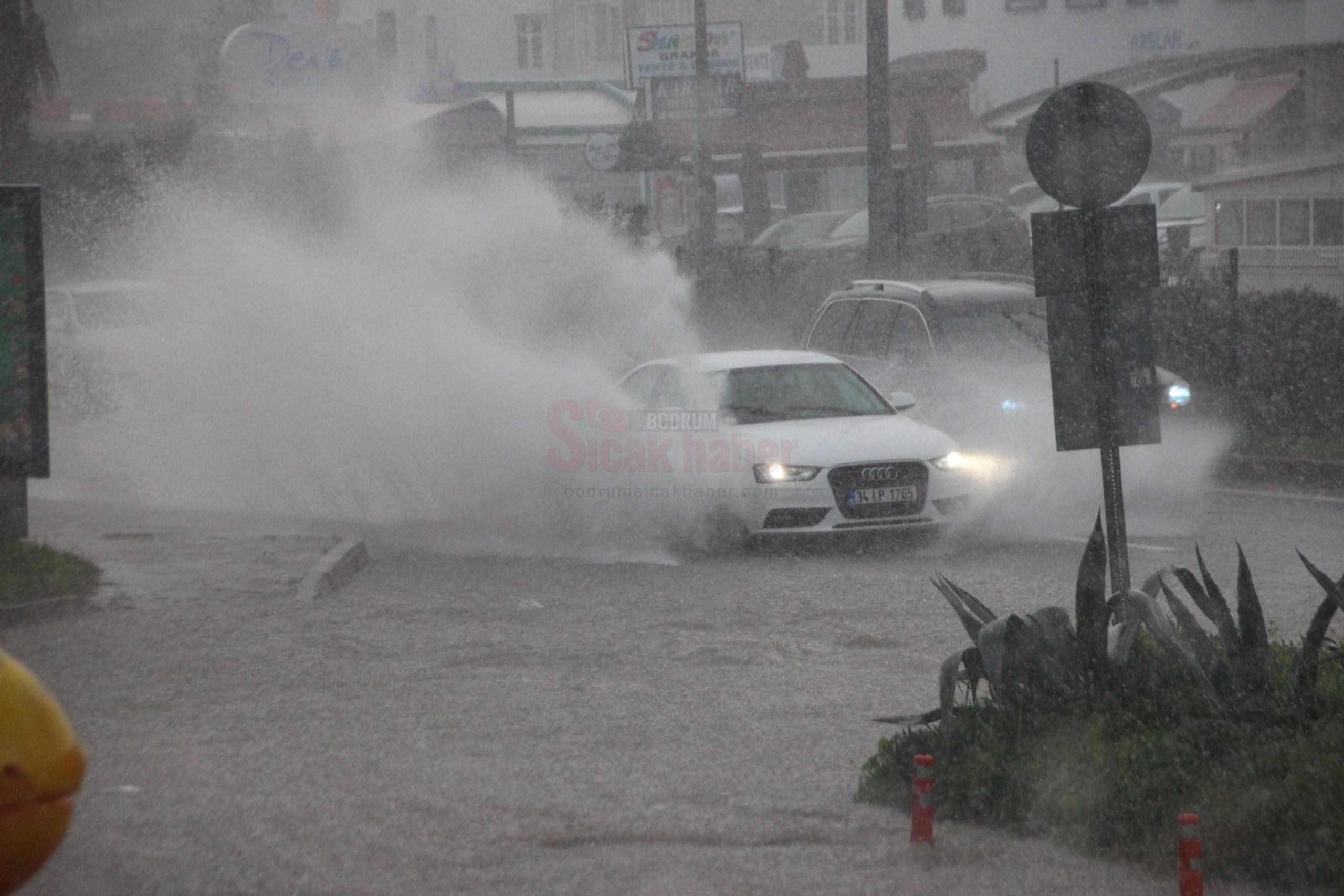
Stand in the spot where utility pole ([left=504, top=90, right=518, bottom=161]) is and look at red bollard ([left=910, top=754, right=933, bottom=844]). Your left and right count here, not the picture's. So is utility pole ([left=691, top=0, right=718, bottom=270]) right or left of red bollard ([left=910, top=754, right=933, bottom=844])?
left

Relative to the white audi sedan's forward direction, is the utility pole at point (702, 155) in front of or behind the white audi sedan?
behind

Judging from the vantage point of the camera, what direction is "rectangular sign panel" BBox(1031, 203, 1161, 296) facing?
facing away from the viewer

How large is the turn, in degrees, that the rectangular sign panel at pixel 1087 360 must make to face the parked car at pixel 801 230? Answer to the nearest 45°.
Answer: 0° — it already faces it

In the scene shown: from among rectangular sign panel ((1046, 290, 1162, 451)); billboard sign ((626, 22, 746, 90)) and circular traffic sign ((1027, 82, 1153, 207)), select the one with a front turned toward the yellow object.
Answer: the billboard sign

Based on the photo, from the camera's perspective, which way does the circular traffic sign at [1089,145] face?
away from the camera

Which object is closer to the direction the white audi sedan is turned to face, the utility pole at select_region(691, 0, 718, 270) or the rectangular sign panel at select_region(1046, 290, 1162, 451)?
the rectangular sign panel

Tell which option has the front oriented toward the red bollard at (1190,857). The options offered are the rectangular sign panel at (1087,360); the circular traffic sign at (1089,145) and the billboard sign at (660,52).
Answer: the billboard sign

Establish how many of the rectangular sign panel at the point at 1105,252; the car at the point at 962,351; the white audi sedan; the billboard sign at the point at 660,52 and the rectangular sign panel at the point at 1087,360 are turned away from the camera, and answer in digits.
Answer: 2

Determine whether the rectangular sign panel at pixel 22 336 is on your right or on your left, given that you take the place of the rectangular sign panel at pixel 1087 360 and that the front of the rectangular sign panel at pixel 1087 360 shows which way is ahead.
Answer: on your left

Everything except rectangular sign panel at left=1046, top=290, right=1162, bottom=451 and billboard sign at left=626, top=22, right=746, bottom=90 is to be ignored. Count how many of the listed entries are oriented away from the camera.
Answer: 1

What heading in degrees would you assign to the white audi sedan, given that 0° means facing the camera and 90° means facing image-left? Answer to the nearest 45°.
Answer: approximately 315°

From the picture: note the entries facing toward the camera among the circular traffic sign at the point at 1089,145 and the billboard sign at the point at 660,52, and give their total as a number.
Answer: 1

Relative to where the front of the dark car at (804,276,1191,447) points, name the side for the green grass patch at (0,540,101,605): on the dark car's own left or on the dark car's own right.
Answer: on the dark car's own right

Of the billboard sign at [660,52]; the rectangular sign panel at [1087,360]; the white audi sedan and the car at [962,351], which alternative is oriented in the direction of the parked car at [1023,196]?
the rectangular sign panel

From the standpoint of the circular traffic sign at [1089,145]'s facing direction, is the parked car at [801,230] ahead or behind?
ahead

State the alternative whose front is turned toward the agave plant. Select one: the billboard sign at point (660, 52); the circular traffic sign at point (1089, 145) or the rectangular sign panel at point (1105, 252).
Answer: the billboard sign

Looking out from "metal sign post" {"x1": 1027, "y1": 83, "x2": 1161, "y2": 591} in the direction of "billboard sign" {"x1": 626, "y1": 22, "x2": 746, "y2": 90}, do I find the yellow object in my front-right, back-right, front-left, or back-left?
back-left
